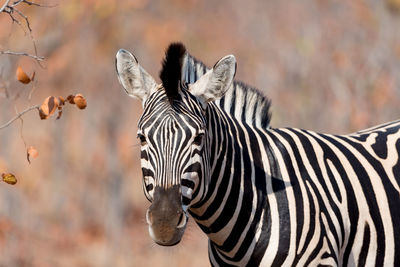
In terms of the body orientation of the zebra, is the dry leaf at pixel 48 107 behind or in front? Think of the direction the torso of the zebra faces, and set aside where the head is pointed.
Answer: in front

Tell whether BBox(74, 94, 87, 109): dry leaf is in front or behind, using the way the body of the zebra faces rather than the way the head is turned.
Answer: in front
